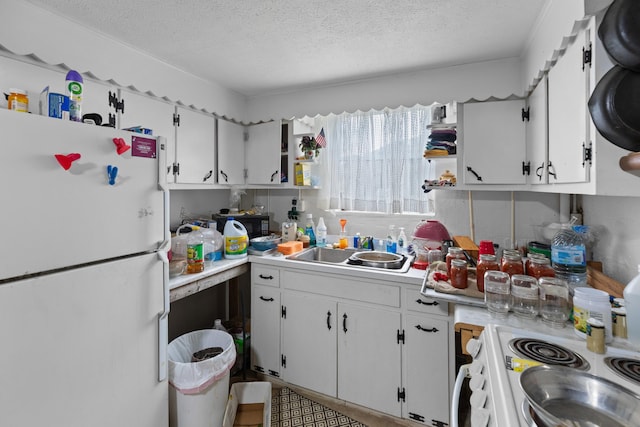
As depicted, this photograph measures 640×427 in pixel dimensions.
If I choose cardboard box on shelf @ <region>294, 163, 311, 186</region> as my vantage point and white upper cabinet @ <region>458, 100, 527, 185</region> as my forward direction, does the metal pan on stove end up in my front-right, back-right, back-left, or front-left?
front-right

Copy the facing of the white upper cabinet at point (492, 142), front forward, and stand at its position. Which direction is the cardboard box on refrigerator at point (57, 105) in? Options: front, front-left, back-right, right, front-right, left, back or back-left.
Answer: front-right

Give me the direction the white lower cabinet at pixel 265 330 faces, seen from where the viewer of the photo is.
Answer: facing the viewer and to the left of the viewer

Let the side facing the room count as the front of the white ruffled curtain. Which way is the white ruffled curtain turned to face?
toward the camera

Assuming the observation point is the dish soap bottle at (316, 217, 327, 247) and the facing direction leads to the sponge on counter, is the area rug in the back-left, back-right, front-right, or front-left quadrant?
front-left

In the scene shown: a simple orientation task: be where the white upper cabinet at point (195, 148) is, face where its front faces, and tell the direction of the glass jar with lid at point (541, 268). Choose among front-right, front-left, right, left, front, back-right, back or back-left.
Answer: front

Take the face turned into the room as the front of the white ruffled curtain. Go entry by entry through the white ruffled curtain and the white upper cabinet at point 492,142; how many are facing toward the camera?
2

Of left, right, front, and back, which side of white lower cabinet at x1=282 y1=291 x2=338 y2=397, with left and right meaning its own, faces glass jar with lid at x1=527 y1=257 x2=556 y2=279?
left

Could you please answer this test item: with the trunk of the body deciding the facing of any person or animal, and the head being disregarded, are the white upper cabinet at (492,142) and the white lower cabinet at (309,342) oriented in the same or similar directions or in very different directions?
same or similar directions

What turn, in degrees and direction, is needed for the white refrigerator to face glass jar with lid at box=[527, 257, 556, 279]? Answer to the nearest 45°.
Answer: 0° — it already faces it

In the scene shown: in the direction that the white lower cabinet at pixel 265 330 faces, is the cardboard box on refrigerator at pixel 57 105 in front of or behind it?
in front
